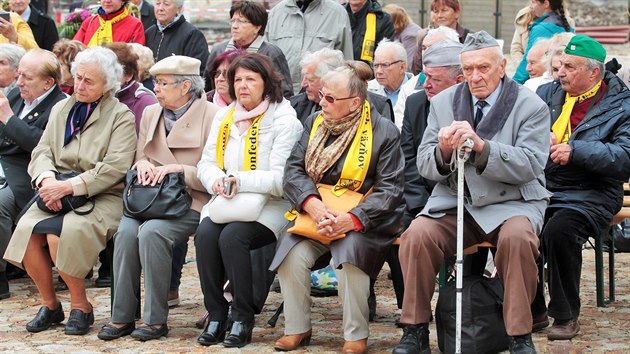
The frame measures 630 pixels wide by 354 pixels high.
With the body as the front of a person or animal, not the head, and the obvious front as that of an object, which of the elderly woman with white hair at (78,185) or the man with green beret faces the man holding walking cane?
the man with green beret

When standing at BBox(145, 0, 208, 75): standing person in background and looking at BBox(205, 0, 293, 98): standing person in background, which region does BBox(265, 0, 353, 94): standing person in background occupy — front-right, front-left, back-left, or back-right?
front-left

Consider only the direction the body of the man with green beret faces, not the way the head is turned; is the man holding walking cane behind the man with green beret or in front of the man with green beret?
in front

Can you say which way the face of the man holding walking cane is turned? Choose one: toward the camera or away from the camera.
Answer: toward the camera

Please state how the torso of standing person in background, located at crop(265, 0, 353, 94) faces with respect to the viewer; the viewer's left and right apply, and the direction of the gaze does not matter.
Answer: facing the viewer

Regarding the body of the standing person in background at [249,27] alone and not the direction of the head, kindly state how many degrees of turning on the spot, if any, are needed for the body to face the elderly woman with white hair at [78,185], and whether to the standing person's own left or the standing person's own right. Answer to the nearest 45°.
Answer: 0° — they already face them

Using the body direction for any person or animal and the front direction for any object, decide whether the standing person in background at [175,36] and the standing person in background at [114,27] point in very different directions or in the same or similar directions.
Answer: same or similar directions

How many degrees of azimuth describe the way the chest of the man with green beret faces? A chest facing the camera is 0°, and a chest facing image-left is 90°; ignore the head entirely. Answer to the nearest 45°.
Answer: approximately 45°
